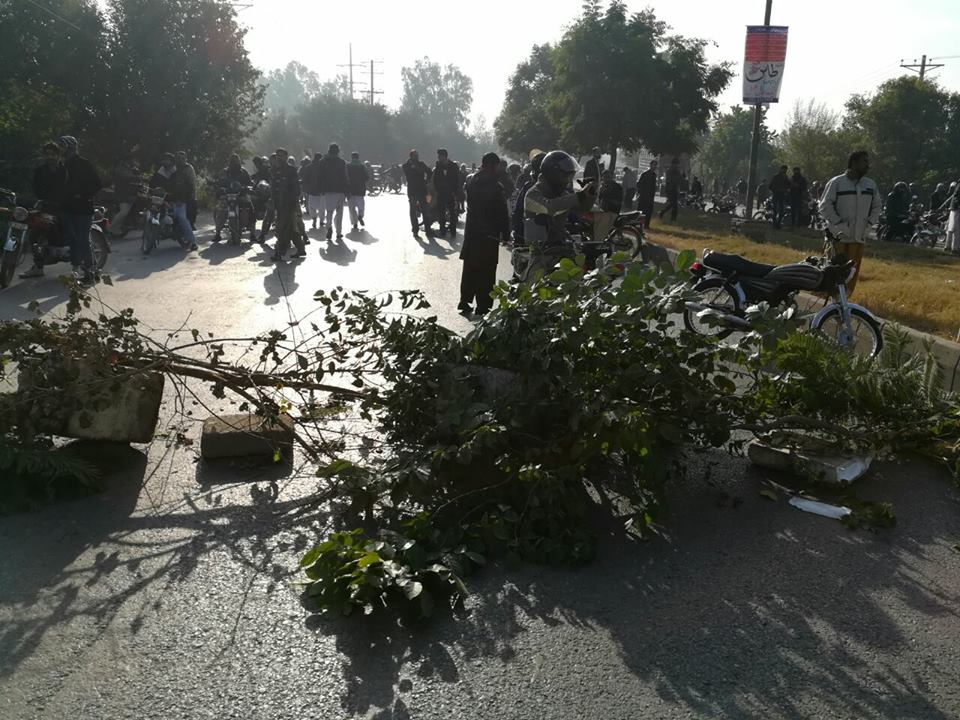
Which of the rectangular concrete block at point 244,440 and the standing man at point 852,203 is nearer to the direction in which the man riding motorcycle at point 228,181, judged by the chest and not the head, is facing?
the rectangular concrete block

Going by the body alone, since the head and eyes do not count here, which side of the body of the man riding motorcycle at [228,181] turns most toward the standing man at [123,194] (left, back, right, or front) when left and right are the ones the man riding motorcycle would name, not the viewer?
right

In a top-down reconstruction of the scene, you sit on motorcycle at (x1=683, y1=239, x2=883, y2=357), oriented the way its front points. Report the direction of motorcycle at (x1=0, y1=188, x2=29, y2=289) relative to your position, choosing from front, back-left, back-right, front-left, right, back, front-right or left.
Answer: back

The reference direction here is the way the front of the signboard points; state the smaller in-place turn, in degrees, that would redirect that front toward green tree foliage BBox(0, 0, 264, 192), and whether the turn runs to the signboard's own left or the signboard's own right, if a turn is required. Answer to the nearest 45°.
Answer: approximately 90° to the signboard's own right

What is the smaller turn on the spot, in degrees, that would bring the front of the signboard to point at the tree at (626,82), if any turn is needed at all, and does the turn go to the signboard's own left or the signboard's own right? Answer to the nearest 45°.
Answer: approximately 135° to the signboard's own right

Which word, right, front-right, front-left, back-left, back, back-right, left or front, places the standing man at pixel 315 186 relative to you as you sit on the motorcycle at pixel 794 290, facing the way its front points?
back-left

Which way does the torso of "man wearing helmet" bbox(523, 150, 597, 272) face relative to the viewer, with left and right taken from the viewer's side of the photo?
facing to the right of the viewer

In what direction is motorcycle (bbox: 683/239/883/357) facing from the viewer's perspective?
to the viewer's right

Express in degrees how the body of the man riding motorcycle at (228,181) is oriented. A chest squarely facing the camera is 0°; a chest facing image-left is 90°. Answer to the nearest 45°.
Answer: approximately 0°
